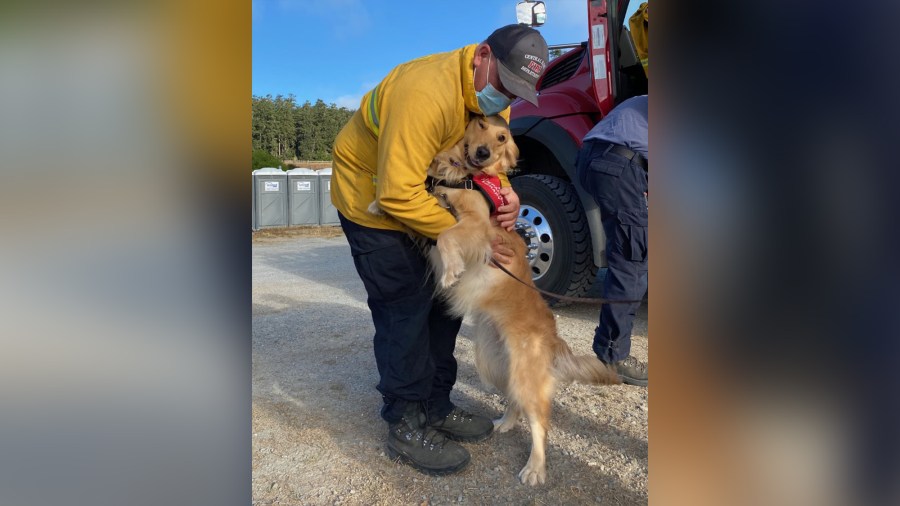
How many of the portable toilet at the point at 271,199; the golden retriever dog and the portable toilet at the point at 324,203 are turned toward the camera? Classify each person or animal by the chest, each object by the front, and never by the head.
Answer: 2

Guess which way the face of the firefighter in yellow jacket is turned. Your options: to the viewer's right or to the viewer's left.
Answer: to the viewer's right

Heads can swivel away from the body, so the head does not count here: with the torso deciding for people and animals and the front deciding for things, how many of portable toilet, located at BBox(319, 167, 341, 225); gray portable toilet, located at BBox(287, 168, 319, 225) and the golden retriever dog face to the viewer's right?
0

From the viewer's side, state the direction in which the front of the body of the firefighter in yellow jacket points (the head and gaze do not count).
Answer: to the viewer's right

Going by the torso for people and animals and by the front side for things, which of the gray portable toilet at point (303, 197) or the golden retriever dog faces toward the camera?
the gray portable toilet

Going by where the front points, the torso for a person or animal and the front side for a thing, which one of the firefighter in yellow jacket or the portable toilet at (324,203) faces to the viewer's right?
the firefighter in yellow jacket

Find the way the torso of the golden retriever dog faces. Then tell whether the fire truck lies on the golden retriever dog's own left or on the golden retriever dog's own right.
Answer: on the golden retriever dog's own right

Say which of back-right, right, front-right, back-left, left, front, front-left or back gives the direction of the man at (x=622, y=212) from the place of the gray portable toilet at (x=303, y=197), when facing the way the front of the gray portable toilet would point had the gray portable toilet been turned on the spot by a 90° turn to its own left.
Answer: right

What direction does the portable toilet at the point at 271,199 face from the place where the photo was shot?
facing the viewer

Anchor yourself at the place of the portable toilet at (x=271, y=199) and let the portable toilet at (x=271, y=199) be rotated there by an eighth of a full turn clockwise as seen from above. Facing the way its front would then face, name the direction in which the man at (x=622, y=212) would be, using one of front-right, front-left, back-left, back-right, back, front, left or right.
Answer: front-left

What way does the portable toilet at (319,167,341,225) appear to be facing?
toward the camera

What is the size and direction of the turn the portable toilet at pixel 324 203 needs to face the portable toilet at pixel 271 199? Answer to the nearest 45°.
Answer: approximately 45° to its right

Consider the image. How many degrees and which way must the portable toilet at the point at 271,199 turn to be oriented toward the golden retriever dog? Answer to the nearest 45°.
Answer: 0° — it already faces it

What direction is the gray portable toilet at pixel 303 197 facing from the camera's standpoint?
toward the camera

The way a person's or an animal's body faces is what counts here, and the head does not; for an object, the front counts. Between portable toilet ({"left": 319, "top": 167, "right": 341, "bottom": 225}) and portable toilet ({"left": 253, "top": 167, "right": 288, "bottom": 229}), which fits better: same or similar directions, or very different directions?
same or similar directions

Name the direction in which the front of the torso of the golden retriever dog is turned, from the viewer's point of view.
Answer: to the viewer's left

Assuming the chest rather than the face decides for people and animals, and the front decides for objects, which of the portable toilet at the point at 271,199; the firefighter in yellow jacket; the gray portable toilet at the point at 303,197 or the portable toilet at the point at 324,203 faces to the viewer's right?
the firefighter in yellow jacket

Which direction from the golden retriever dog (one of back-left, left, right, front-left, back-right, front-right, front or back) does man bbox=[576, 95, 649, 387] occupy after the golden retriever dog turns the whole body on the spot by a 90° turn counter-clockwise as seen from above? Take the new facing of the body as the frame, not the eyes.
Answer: back-left

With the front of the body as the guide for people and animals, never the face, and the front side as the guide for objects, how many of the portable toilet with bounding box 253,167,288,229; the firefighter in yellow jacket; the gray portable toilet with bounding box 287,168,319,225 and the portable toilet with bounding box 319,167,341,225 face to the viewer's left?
0
